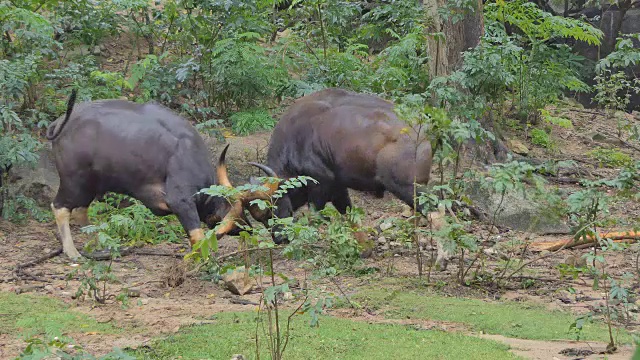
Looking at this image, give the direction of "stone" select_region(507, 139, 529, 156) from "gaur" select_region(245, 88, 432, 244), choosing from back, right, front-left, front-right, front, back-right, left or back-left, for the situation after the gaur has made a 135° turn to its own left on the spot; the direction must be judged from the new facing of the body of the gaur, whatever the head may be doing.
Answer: left

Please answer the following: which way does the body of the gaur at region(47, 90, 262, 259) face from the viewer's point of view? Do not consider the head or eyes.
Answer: to the viewer's right

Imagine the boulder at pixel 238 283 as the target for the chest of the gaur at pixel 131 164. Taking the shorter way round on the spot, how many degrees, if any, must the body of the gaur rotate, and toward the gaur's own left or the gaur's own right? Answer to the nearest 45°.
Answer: approximately 45° to the gaur's own right

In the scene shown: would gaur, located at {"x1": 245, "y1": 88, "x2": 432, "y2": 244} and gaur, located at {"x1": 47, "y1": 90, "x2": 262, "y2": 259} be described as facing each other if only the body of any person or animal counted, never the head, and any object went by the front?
yes

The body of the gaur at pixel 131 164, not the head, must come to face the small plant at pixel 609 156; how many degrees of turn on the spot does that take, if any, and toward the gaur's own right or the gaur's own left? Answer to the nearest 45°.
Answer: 0° — it already faces it

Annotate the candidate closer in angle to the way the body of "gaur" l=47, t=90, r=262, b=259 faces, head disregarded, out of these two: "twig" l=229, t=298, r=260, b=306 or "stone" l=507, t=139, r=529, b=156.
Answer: the stone

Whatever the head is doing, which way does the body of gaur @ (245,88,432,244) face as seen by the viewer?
to the viewer's left
